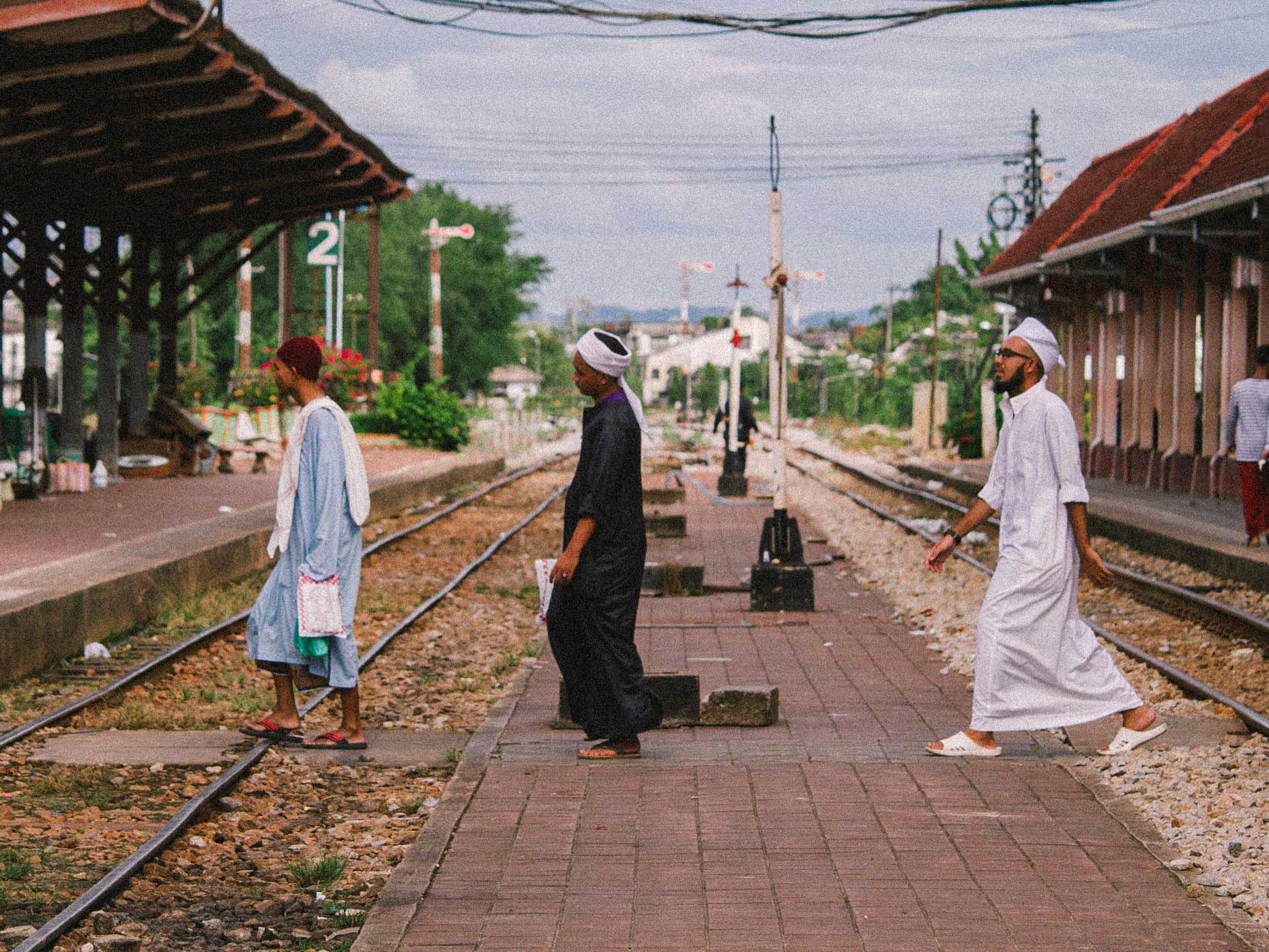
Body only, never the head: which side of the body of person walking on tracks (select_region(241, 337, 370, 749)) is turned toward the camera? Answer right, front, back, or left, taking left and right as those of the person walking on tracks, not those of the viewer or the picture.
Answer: left

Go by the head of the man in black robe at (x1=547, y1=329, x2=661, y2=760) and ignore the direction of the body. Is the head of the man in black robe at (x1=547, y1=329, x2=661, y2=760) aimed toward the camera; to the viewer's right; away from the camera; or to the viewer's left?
to the viewer's left

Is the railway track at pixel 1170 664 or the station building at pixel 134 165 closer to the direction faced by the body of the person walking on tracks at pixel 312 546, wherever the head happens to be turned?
the station building

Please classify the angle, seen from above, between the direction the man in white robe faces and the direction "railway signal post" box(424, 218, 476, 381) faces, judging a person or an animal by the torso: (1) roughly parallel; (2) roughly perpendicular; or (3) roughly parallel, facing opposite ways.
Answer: roughly perpendicular

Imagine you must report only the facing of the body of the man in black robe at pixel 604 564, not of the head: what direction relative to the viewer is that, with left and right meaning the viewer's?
facing to the left of the viewer

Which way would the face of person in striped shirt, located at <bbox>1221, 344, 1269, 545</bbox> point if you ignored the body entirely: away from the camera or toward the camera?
away from the camera

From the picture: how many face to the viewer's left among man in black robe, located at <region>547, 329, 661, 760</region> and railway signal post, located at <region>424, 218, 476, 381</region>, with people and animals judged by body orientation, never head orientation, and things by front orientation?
1

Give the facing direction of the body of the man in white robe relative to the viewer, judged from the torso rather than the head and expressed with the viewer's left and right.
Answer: facing to the left of the viewer

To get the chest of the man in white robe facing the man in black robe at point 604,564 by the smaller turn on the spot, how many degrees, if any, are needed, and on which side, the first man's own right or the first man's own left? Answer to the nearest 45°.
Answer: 0° — they already face them

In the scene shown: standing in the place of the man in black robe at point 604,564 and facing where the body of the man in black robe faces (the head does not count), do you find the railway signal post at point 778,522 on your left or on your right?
on your right

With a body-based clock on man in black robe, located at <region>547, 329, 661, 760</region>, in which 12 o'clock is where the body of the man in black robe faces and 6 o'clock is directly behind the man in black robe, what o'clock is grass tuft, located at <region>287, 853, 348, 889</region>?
The grass tuft is roughly at 10 o'clock from the man in black robe.
